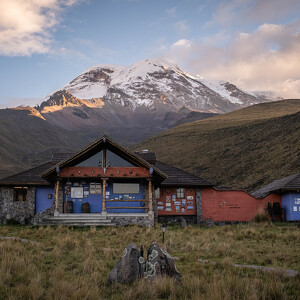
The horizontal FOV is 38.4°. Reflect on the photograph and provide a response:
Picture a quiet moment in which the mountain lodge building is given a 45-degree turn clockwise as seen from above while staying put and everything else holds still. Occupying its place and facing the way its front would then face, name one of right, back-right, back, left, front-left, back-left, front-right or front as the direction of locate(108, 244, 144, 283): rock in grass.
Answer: front-left

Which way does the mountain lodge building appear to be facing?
toward the camera

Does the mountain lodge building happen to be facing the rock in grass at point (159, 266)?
yes
